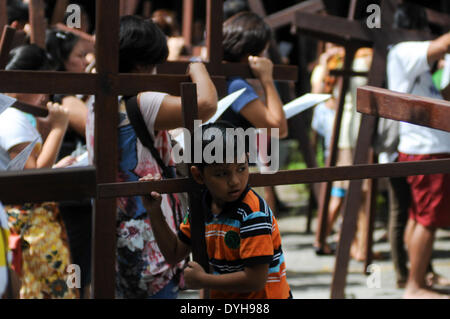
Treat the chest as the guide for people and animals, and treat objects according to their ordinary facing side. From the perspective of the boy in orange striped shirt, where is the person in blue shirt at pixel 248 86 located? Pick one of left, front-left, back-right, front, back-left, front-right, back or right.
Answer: back-right

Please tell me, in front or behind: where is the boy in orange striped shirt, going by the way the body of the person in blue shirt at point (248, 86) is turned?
behind

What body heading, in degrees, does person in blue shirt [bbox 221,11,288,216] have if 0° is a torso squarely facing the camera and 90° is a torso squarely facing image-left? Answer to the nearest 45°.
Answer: approximately 225°

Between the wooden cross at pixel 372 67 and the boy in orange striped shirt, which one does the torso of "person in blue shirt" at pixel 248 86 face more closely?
the wooden cross

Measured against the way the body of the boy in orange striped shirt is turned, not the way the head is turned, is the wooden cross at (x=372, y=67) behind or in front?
behind

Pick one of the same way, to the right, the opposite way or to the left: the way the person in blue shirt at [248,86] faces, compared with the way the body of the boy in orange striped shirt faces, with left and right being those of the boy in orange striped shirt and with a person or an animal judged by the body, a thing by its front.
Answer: the opposite way
